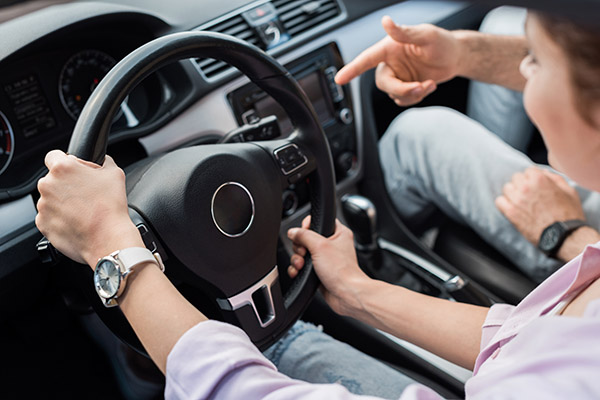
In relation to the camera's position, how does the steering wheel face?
facing the viewer and to the right of the viewer
